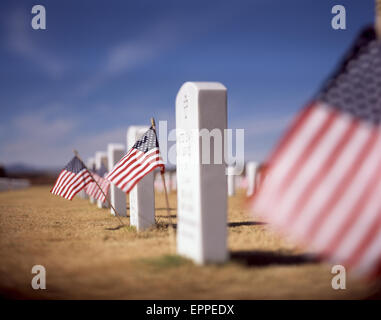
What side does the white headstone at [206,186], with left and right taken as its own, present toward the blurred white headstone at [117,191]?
right

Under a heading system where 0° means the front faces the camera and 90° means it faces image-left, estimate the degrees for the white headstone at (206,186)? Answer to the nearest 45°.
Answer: approximately 90°

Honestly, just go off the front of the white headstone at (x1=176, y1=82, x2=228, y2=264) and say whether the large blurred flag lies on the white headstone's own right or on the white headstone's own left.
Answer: on the white headstone's own left

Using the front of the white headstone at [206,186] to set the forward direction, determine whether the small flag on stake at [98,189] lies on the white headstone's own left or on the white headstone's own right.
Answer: on the white headstone's own right
